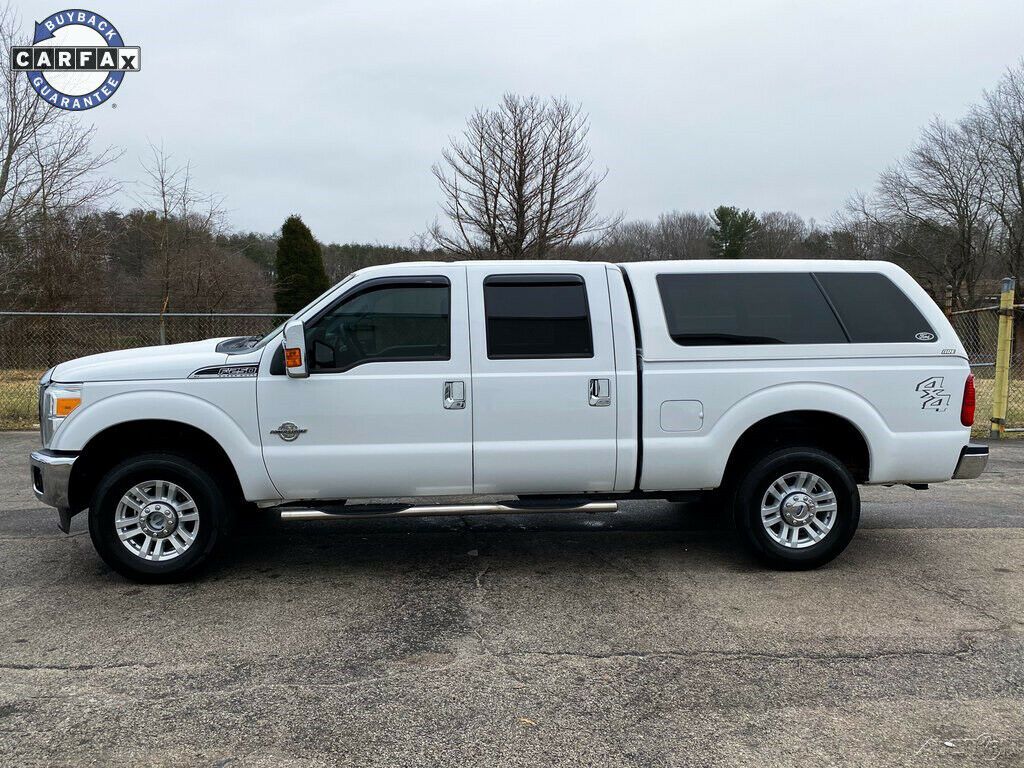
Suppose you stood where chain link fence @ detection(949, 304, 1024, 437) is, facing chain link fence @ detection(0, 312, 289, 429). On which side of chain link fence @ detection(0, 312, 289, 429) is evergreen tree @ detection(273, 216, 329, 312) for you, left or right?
right

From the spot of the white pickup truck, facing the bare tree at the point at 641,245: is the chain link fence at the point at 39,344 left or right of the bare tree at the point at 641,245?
left

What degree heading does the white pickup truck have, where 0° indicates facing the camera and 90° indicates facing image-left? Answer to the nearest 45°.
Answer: approximately 90°
